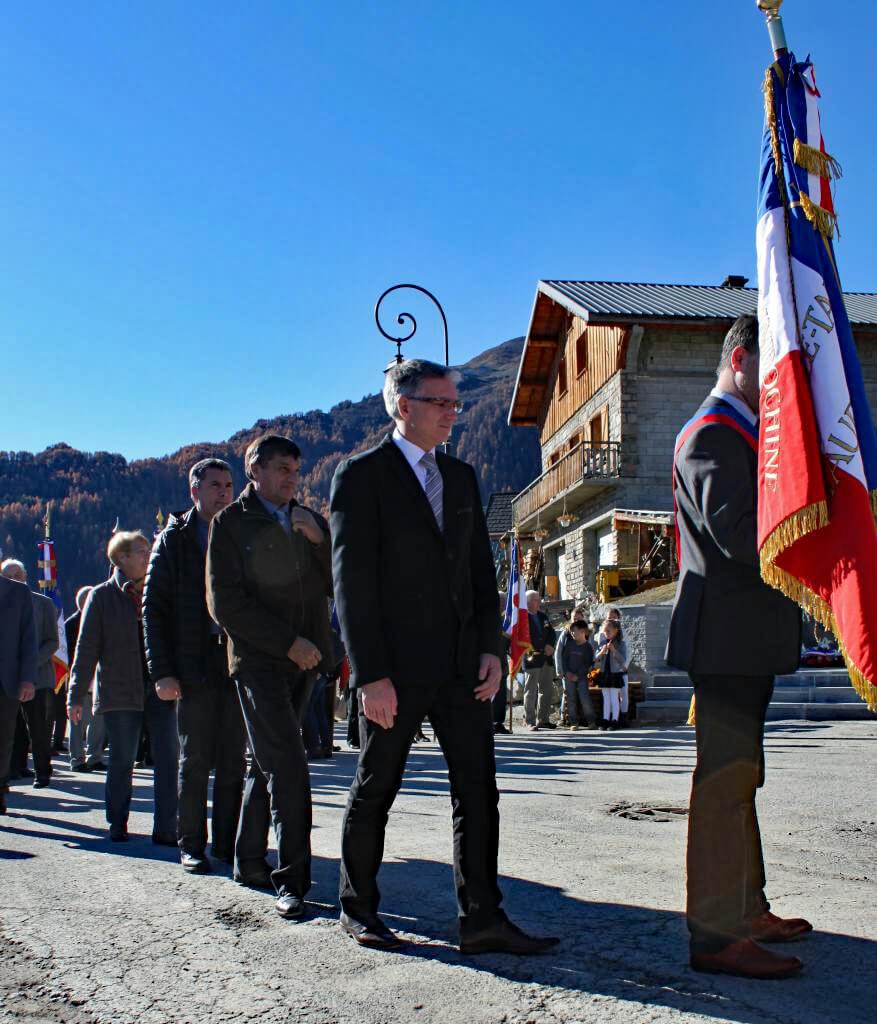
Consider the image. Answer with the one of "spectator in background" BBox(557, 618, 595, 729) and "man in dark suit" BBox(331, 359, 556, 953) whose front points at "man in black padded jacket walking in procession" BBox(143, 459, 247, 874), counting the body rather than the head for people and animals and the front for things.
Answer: "spectator in background" BBox(557, 618, 595, 729)

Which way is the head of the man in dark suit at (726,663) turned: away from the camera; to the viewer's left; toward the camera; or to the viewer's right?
to the viewer's right

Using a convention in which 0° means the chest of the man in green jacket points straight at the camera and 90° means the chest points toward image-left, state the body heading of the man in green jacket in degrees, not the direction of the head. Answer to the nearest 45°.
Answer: approximately 315°

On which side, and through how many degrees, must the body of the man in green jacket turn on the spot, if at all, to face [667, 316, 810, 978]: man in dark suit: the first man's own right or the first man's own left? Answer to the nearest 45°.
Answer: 0° — they already face them

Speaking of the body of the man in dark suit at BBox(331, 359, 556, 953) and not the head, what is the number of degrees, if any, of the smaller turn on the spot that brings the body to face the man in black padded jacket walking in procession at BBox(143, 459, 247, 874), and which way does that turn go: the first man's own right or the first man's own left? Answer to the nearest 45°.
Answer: approximately 180°

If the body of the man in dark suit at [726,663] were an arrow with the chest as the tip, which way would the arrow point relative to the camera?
to the viewer's right

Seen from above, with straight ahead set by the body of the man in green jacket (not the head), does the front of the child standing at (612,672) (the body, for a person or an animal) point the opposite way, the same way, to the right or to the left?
to the right

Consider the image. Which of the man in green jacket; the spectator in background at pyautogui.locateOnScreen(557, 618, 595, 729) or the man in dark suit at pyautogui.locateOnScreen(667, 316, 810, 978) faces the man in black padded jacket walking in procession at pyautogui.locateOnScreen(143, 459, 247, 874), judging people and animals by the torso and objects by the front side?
the spectator in background at pyautogui.locateOnScreen(557, 618, 595, 729)

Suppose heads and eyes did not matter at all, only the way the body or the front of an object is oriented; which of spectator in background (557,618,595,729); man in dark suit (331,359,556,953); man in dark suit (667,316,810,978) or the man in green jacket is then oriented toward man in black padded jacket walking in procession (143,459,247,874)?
spectator in background (557,618,595,729)

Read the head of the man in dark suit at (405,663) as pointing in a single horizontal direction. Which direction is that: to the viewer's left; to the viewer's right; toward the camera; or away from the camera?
to the viewer's right

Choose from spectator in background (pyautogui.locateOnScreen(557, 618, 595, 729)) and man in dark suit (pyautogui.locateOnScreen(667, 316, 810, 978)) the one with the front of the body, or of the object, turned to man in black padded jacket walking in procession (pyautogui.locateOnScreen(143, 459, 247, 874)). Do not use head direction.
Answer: spectator in background (pyautogui.locateOnScreen(557, 618, 595, 729))

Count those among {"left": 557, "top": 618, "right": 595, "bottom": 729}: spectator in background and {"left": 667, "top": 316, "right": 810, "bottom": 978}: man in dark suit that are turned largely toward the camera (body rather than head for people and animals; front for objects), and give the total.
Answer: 1
